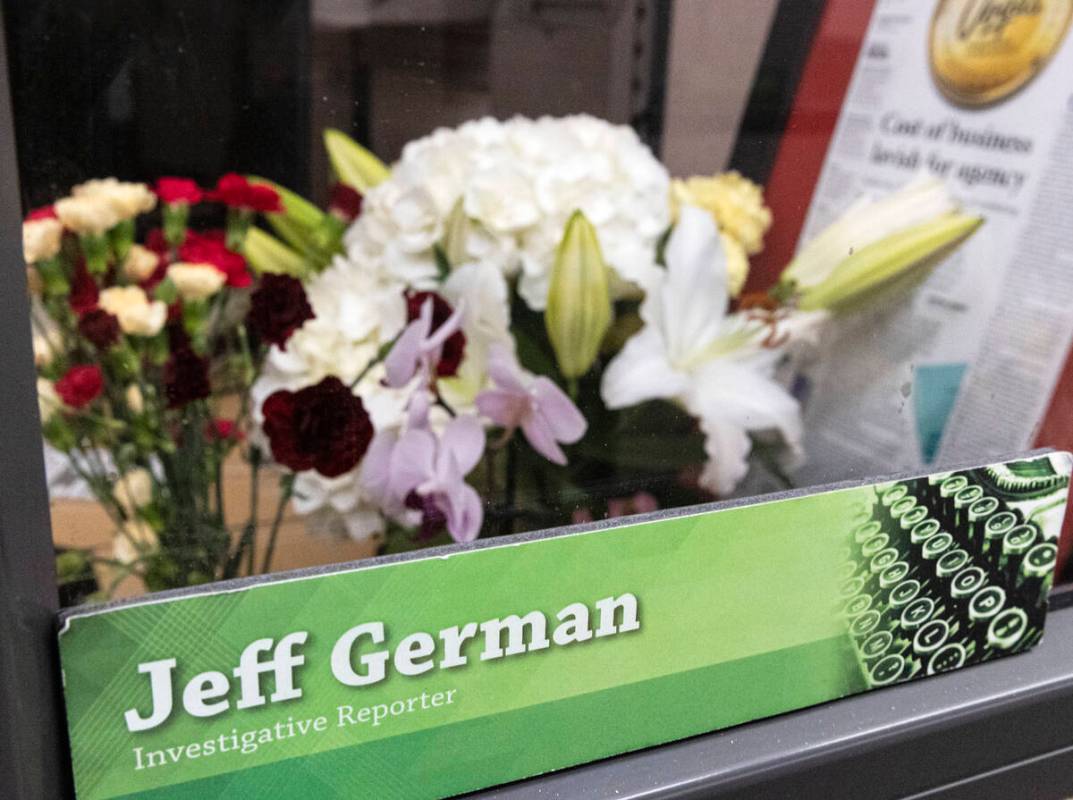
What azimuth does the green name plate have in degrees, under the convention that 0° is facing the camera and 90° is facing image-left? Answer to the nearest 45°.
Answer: approximately 315°
